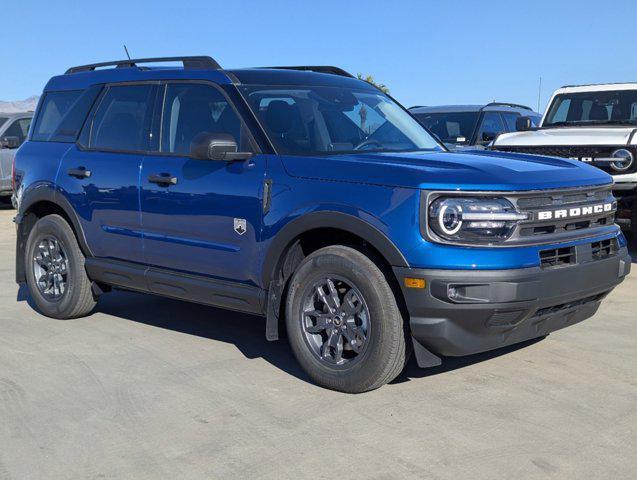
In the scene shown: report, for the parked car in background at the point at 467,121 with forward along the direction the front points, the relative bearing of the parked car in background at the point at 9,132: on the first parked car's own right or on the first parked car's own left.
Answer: on the first parked car's own right

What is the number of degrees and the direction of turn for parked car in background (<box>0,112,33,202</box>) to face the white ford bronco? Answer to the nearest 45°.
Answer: approximately 90° to its left

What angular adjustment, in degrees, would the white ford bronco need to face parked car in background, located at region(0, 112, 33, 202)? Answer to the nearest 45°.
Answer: approximately 45° to its right

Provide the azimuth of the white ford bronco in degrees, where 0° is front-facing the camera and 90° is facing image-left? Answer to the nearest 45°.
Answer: approximately 45°

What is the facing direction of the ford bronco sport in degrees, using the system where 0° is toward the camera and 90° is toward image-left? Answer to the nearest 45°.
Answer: approximately 315°

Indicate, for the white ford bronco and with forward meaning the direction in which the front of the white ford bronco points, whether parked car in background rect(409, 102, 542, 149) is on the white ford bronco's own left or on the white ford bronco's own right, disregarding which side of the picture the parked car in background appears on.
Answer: on the white ford bronco's own right

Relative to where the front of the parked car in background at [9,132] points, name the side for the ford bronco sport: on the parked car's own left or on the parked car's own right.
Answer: on the parked car's own left

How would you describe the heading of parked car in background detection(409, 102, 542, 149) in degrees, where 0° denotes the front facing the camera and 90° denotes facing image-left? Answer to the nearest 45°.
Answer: approximately 45°

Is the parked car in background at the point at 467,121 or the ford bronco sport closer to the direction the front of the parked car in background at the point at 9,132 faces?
the ford bronco sport

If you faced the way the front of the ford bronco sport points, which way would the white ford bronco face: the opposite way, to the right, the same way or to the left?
to the right

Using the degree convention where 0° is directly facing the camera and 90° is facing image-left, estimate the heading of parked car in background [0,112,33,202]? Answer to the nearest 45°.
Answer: approximately 45°
